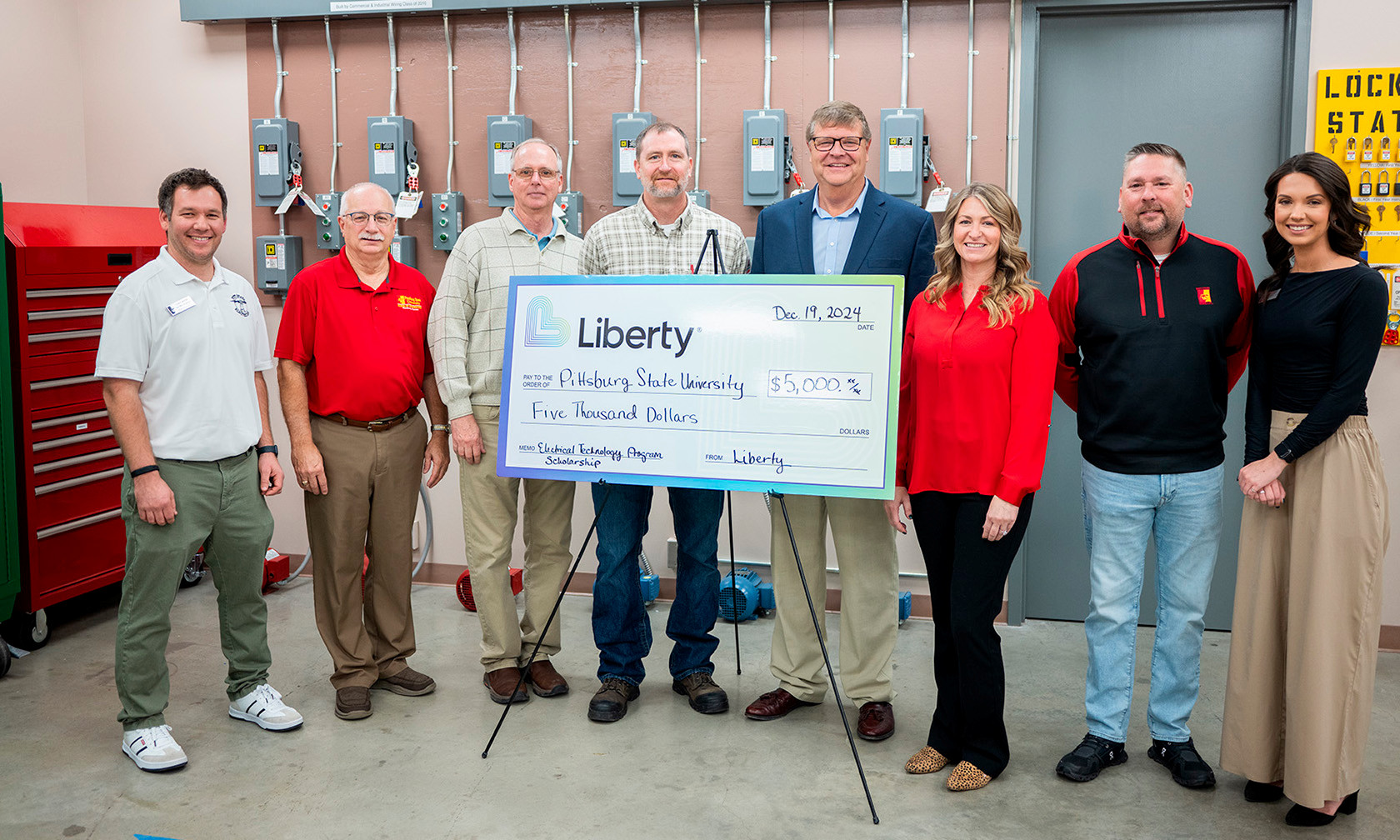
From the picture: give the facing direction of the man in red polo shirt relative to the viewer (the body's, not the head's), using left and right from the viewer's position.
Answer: facing the viewer

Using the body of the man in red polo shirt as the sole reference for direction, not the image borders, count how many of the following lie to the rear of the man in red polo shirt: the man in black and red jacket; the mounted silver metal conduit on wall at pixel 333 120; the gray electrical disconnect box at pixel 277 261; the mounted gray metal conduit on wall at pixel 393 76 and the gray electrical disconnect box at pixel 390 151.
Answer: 4

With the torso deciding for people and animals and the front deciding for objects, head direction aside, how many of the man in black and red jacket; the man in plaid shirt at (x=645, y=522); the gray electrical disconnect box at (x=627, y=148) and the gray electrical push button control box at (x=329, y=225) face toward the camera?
4

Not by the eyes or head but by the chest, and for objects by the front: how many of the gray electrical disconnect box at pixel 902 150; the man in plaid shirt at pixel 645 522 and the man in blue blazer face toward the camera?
3

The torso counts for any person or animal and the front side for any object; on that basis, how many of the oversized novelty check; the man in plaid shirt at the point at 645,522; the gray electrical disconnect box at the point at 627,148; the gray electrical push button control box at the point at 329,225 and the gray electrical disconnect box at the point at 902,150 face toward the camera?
5

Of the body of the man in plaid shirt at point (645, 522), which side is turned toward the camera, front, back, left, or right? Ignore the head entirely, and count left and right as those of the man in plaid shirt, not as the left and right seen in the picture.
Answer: front

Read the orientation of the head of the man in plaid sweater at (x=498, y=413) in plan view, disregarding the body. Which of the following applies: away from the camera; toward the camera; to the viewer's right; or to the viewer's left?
toward the camera

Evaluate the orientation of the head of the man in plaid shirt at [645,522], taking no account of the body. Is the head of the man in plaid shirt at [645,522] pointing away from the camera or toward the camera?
toward the camera

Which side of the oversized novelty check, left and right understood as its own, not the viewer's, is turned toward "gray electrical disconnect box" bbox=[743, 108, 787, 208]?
back

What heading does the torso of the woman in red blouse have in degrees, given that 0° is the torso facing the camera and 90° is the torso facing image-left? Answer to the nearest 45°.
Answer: approximately 45°

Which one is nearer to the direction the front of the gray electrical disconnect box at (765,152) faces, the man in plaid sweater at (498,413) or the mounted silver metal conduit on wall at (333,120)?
the man in plaid sweater

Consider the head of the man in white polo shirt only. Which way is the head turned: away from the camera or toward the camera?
toward the camera

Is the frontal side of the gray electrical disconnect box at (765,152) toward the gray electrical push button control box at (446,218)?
no

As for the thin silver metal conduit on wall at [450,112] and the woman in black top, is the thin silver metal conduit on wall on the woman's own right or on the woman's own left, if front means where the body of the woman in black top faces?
on the woman's own right

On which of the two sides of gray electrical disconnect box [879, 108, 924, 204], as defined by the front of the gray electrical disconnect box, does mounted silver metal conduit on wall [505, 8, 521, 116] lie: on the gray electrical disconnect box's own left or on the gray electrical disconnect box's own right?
on the gray electrical disconnect box's own right

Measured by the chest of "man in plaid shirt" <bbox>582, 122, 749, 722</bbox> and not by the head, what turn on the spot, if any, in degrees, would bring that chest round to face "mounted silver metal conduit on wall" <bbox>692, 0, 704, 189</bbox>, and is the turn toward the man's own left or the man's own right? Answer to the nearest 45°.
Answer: approximately 180°

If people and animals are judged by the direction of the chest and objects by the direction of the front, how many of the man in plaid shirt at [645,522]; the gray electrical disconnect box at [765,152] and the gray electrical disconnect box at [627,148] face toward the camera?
3

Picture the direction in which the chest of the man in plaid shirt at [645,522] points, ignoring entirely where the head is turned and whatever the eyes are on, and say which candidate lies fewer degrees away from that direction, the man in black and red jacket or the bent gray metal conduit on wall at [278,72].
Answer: the man in black and red jacket
